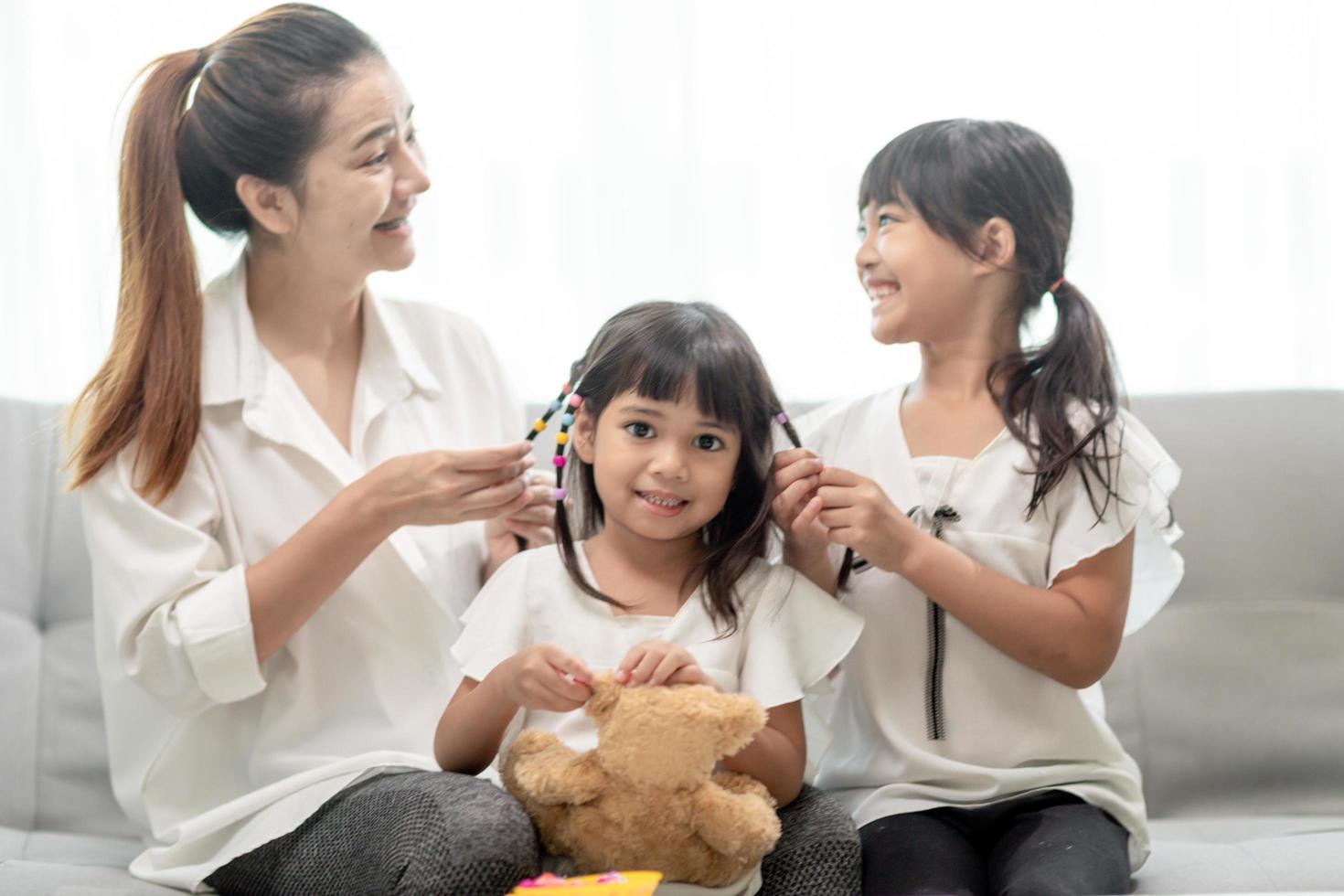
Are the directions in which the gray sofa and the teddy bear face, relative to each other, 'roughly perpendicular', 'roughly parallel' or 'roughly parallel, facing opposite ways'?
roughly parallel, facing opposite ways

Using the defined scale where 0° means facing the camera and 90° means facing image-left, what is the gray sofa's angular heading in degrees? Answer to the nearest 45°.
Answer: approximately 0°

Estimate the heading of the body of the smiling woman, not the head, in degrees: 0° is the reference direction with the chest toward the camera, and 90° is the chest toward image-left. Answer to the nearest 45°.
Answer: approximately 315°

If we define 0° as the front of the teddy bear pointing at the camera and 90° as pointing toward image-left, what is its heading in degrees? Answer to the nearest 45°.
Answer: approximately 180°

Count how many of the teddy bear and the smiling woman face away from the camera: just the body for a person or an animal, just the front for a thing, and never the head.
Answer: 1

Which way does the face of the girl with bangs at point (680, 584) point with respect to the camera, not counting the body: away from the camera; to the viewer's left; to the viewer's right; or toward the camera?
toward the camera

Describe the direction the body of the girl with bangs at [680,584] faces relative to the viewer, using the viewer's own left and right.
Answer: facing the viewer
